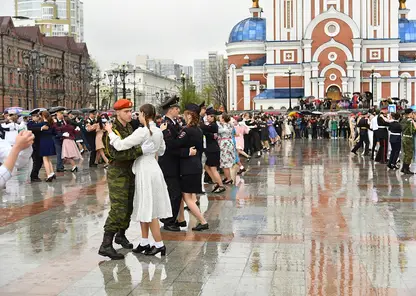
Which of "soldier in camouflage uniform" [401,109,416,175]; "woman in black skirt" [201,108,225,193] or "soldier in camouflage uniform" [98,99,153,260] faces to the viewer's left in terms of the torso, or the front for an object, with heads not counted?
the woman in black skirt

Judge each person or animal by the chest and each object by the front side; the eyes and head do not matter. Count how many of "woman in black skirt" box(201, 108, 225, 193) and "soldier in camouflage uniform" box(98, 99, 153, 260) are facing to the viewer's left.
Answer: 1

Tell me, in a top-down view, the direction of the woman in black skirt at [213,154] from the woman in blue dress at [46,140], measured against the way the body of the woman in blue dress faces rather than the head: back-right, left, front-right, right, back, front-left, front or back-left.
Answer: back-left

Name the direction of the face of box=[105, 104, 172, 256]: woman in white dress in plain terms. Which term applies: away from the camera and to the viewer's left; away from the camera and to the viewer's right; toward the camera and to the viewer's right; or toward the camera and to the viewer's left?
away from the camera and to the viewer's left

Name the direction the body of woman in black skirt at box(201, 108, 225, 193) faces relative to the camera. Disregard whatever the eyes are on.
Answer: to the viewer's left

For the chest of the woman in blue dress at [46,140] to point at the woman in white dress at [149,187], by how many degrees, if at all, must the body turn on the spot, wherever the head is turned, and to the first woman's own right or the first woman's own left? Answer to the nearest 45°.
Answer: approximately 90° to the first woman's own left

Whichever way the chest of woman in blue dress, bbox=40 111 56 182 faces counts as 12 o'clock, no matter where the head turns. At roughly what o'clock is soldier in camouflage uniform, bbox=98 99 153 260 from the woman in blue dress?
The soldier in camouflage uniform is roughly at 9 o'clock from the woman in blue dress.
